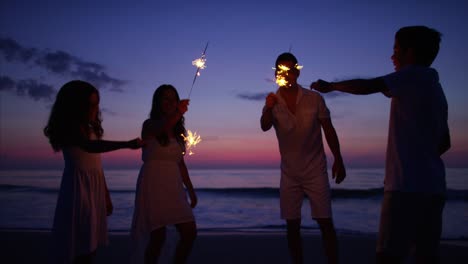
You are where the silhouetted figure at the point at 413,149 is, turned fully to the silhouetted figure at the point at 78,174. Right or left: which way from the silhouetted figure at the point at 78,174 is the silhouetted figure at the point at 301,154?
right

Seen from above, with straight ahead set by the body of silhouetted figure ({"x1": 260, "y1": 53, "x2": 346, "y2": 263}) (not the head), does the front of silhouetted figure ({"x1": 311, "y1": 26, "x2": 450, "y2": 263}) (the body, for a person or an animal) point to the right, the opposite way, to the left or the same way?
to the right

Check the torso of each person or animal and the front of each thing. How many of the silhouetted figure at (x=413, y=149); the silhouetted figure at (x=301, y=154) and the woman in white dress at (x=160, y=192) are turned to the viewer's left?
1

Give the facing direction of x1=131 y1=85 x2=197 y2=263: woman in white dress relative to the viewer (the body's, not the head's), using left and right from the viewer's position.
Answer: facing the viewer and to the right of the viewer

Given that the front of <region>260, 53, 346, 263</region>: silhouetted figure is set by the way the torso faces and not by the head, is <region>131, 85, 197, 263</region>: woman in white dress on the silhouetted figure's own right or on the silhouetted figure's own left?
on the silhouetted figure's own right

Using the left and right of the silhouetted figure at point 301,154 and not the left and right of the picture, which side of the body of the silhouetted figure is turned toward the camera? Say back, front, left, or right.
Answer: front

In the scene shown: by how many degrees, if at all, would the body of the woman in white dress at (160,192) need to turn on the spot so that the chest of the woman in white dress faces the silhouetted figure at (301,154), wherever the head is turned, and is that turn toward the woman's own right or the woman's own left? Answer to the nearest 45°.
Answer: approximately 45° to the woman's own left

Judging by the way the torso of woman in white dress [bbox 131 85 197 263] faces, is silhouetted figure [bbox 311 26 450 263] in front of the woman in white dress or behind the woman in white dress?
in front

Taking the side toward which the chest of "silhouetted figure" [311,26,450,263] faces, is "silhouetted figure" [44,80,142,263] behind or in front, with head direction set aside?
in front

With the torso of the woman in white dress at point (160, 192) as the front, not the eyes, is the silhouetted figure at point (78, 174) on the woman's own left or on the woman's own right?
on the woman's own right

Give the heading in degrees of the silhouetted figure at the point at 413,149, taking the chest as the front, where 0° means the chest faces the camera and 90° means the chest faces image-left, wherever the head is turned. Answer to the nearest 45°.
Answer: approximately 90°
